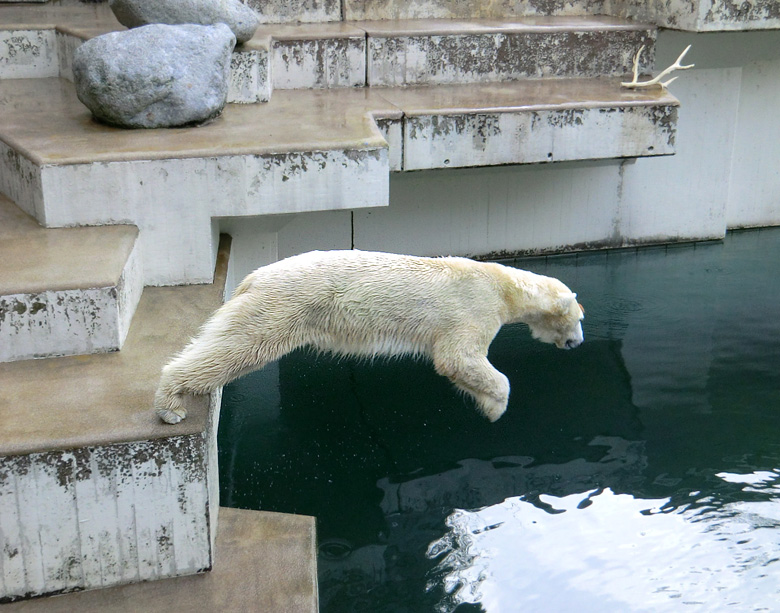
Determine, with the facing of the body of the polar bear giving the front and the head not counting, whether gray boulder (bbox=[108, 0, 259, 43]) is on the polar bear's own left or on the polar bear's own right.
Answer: on the polar bear's own left

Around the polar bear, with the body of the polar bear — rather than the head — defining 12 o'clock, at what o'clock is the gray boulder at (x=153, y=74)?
The gray boulder is roughly at 8 o'clock from the polar bear.

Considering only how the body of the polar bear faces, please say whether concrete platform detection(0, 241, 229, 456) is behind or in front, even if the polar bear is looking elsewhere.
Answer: behind

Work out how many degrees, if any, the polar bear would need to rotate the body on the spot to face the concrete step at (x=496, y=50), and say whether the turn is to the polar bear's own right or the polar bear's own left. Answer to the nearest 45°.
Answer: approximately 90° to the polar bear's own left

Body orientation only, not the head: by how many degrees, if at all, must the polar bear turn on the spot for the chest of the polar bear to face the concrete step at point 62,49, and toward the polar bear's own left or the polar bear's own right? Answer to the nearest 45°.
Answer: approximately 135° to the polar bear's own left

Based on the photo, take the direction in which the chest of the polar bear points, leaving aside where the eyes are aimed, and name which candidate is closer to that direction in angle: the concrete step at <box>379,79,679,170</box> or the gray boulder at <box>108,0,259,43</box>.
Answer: the concrete step

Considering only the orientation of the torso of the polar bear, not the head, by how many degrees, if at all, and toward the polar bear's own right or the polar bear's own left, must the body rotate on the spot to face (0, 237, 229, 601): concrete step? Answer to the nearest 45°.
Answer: approximately 135° to the polar bear's own right

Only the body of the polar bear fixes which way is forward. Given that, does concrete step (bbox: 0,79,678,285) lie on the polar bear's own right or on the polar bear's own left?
on the polar bear's own left

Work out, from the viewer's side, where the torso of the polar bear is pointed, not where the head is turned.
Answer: to the viewer's right
